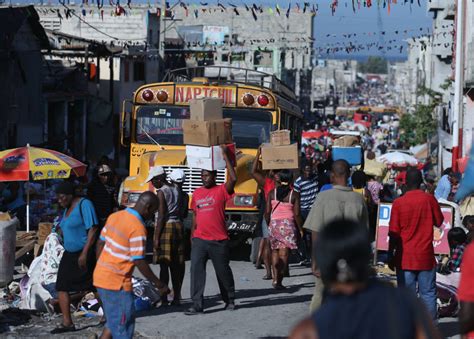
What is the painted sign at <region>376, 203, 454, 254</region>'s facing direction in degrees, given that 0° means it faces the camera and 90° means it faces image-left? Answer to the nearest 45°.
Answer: approximately 0°

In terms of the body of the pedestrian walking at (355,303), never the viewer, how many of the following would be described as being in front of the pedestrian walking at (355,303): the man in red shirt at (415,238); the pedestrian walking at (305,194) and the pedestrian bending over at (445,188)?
3

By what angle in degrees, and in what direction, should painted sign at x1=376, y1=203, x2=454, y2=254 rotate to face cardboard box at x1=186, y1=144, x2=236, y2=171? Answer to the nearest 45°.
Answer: approximately 45° to its right

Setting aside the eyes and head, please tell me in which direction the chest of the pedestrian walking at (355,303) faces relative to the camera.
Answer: away from the camera

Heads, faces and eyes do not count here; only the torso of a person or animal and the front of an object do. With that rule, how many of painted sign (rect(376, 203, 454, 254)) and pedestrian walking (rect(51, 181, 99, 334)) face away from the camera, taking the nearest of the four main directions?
0

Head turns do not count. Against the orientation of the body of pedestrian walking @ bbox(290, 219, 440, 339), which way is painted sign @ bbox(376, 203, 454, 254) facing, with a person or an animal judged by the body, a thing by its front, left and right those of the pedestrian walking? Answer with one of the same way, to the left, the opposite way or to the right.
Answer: the opposite way

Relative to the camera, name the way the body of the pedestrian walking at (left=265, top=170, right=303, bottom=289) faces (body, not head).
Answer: away from the camera
